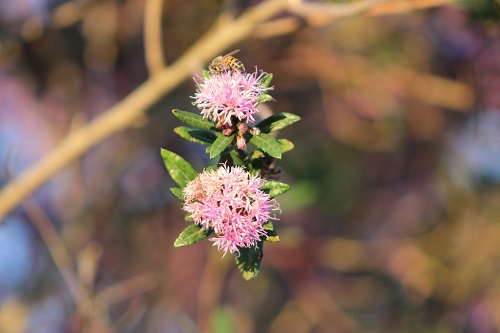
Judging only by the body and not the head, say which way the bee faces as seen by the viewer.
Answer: to the viewer's left

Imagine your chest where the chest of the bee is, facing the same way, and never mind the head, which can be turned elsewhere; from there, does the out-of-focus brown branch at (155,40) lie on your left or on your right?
on your right
